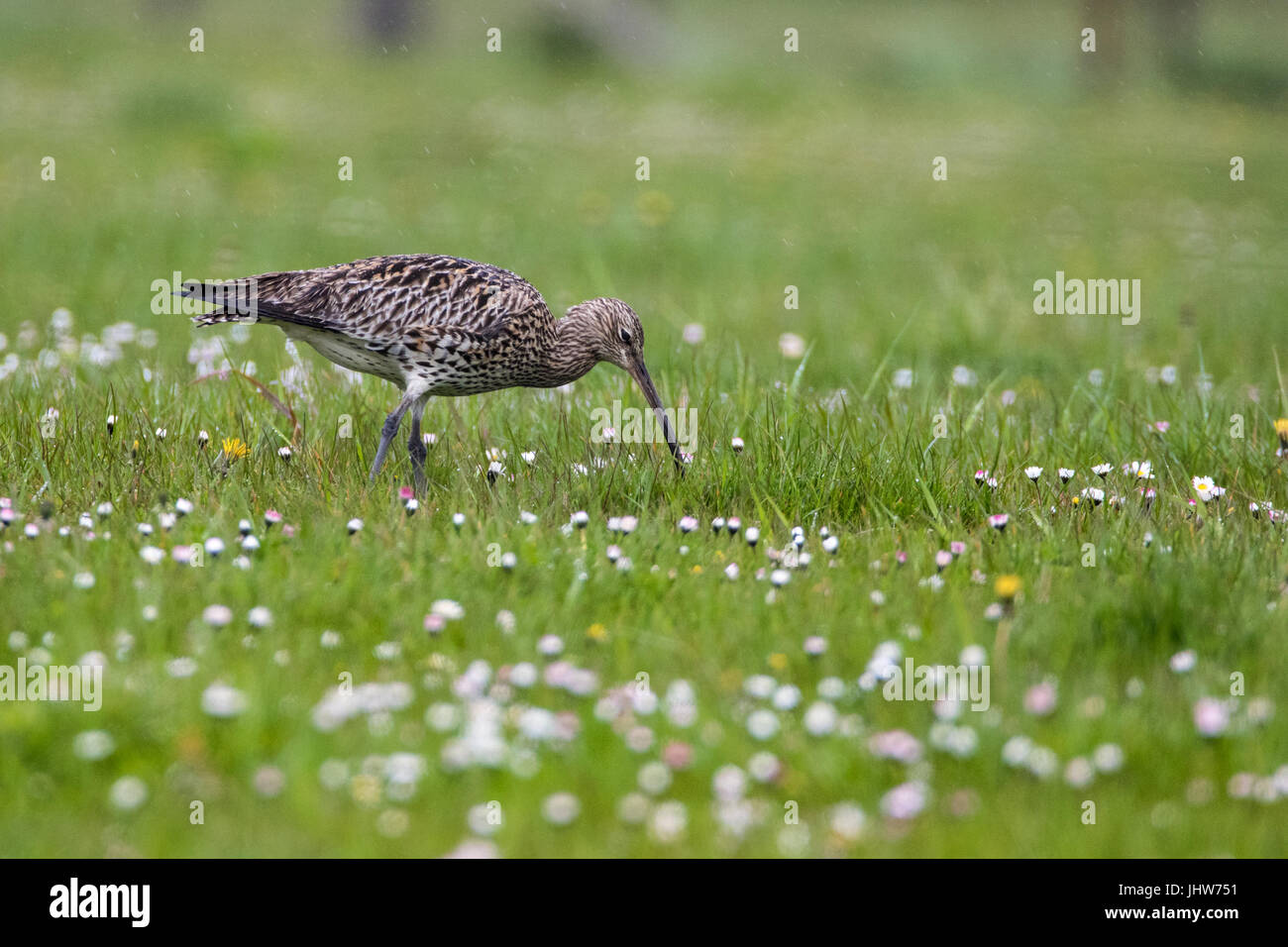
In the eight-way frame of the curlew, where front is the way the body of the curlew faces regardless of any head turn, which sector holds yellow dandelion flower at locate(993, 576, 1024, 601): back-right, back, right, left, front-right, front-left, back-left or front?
front-right

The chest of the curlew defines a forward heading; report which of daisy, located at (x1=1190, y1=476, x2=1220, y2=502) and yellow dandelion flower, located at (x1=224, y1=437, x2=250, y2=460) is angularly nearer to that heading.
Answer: the daisy

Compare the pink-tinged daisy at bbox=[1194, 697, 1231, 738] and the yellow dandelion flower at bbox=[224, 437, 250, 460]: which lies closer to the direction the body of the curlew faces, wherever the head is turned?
the pink-tinged daisy

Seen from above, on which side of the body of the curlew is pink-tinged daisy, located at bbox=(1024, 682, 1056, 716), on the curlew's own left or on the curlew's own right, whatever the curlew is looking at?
on the curlew's own right

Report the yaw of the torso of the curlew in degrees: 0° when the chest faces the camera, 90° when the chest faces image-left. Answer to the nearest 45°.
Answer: approximately 270°

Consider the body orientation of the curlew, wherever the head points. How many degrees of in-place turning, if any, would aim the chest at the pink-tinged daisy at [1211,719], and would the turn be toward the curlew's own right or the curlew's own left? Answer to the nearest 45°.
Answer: approximately 45° to the curlew's own right

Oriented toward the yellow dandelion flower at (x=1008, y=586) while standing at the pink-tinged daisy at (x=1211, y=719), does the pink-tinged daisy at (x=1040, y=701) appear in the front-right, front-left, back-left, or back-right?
front-left

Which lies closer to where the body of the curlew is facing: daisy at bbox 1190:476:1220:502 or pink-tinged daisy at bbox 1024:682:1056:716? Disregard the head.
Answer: the daisy
